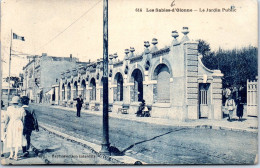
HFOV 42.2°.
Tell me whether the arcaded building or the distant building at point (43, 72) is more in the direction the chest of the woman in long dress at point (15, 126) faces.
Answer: the distant building

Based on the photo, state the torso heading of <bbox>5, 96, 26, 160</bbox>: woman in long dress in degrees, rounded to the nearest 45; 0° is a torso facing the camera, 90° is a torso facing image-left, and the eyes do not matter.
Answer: approximately 180°

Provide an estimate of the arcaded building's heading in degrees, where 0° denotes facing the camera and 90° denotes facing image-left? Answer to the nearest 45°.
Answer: approximately 45°

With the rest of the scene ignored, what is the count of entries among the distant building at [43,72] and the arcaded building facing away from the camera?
0

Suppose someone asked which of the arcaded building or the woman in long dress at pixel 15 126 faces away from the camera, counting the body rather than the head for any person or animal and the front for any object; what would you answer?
the woman in long dress

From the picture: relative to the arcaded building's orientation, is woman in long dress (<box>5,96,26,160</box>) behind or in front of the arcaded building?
in front

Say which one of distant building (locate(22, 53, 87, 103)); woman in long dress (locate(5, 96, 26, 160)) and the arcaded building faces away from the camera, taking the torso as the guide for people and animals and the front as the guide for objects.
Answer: the woman in long dress

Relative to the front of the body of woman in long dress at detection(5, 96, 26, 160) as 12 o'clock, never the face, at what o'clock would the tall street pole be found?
The tall street pole is roughly at 4 o'clock from the woman in long dress.
